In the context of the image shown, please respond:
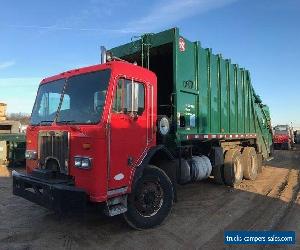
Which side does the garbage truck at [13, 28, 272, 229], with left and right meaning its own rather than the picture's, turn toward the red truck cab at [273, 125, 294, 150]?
back

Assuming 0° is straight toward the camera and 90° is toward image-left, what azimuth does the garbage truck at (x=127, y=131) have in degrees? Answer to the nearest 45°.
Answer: approximately 45°
